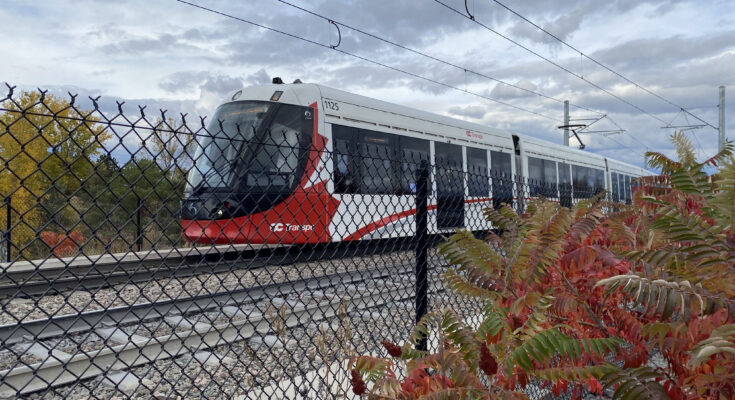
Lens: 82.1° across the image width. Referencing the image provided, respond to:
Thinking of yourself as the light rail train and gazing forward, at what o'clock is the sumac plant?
The sumac plant is roughly at 10 o'clock from the light rail train.

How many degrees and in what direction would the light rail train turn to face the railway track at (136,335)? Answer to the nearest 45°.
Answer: approximately 45° to its left
